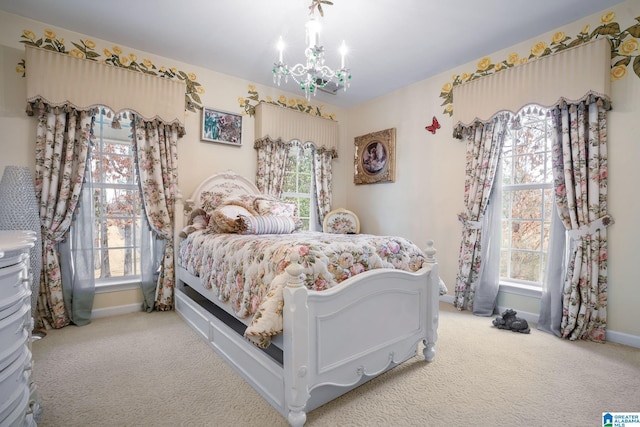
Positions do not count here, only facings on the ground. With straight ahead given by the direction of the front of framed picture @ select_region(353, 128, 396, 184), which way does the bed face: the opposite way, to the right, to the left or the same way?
to the left

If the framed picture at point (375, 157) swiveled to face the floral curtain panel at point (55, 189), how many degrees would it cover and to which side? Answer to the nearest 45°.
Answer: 0° — it already faces it

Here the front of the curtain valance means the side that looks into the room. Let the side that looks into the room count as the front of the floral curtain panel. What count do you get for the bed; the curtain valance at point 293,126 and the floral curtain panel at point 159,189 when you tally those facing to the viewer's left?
0

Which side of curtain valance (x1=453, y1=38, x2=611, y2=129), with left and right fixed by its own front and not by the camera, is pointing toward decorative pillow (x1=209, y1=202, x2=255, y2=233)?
front

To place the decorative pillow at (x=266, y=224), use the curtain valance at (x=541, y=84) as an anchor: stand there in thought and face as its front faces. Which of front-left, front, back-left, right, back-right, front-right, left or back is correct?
front

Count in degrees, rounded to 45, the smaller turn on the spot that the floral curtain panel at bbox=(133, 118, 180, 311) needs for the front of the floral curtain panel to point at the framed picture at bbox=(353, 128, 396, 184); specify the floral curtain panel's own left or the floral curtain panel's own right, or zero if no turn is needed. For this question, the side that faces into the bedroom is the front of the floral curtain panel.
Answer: approximately 45° to the floral curtain panel's own left

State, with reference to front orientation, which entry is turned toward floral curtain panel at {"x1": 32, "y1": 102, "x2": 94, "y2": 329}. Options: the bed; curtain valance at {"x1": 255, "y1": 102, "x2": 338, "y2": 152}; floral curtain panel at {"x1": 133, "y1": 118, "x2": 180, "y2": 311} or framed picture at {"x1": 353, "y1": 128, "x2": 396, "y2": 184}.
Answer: the framed picture

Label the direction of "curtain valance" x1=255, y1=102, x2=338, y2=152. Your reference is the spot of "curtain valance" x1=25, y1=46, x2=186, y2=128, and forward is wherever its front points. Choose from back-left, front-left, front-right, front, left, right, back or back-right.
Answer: front-left

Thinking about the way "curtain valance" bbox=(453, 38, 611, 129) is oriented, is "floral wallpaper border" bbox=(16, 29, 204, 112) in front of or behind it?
in front

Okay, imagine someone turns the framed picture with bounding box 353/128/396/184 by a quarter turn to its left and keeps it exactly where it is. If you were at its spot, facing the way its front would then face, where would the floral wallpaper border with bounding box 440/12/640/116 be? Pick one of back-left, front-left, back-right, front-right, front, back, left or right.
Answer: front

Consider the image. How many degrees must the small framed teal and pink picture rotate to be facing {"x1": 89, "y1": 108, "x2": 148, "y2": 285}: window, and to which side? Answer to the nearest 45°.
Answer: approximately 135° to its right

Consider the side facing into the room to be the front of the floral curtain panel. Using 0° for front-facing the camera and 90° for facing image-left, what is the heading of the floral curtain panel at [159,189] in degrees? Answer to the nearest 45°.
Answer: approximately 315°

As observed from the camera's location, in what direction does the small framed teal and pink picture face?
facing the viewer and to the right of the viewer

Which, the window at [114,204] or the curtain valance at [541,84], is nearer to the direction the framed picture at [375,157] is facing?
the window

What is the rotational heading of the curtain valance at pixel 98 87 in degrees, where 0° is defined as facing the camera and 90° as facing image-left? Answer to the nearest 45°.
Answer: approximately 315°
